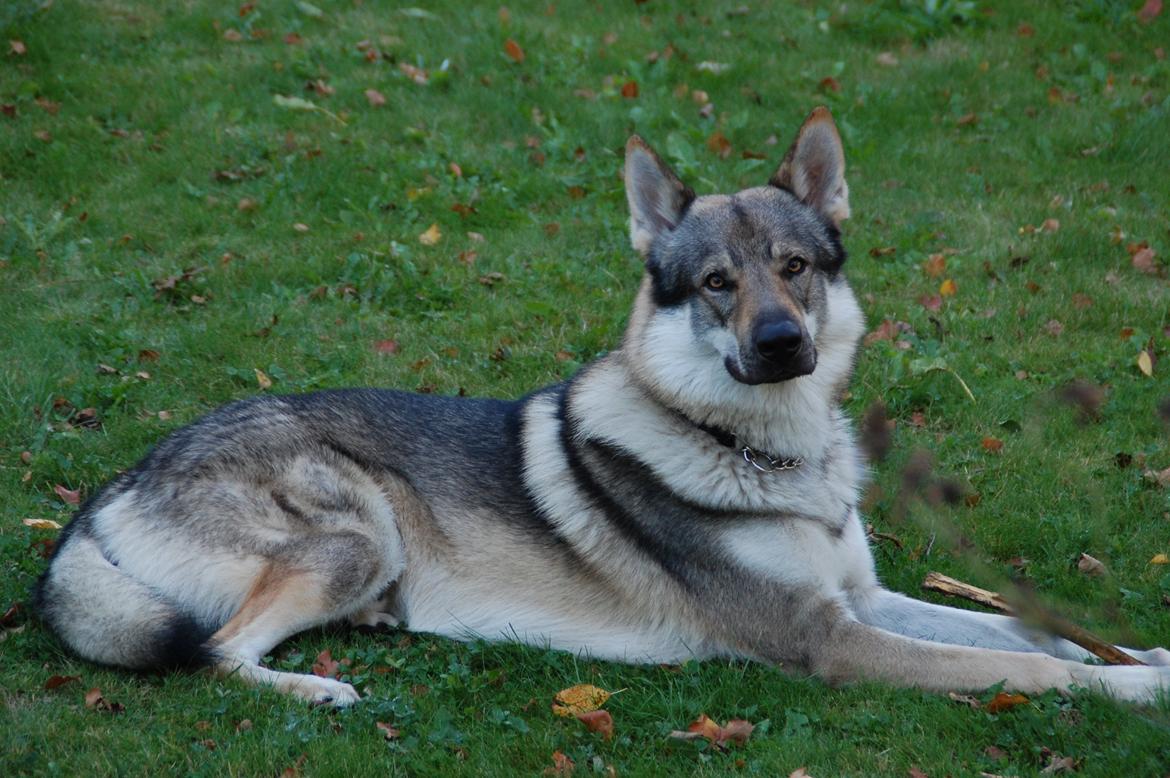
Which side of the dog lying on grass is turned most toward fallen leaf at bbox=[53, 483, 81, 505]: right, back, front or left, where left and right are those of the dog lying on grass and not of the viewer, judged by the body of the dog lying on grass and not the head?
back

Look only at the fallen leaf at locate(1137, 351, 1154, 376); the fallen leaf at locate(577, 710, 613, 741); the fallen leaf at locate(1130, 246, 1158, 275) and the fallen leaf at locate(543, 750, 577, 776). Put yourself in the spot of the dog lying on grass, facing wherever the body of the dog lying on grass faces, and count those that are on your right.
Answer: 2

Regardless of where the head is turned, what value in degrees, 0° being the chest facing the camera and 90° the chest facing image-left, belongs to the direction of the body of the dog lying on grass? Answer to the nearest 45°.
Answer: approximately 270°

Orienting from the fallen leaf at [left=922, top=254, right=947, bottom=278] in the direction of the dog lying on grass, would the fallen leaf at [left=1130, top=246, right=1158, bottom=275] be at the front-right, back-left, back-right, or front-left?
back-left

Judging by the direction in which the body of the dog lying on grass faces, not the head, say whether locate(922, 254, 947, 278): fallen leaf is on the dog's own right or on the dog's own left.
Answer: on the dog's own left

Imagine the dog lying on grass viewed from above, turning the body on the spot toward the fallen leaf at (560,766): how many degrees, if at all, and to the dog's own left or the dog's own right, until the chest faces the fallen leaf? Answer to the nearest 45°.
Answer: approximately 90° to the dog's own right

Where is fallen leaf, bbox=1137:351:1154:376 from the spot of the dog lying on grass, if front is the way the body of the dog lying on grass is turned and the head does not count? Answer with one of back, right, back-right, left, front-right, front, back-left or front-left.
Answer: front-left

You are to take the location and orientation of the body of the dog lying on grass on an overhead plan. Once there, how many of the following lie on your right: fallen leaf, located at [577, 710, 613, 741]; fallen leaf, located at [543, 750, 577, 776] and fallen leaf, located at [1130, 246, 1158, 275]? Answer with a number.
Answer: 2

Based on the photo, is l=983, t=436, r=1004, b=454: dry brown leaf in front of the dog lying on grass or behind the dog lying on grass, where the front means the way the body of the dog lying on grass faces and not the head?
in front

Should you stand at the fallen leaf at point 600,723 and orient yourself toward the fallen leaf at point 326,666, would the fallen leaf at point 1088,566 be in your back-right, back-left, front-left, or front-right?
back-right

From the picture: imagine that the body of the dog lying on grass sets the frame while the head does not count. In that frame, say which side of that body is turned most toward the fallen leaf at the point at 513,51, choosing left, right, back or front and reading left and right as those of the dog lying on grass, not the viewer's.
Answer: left
